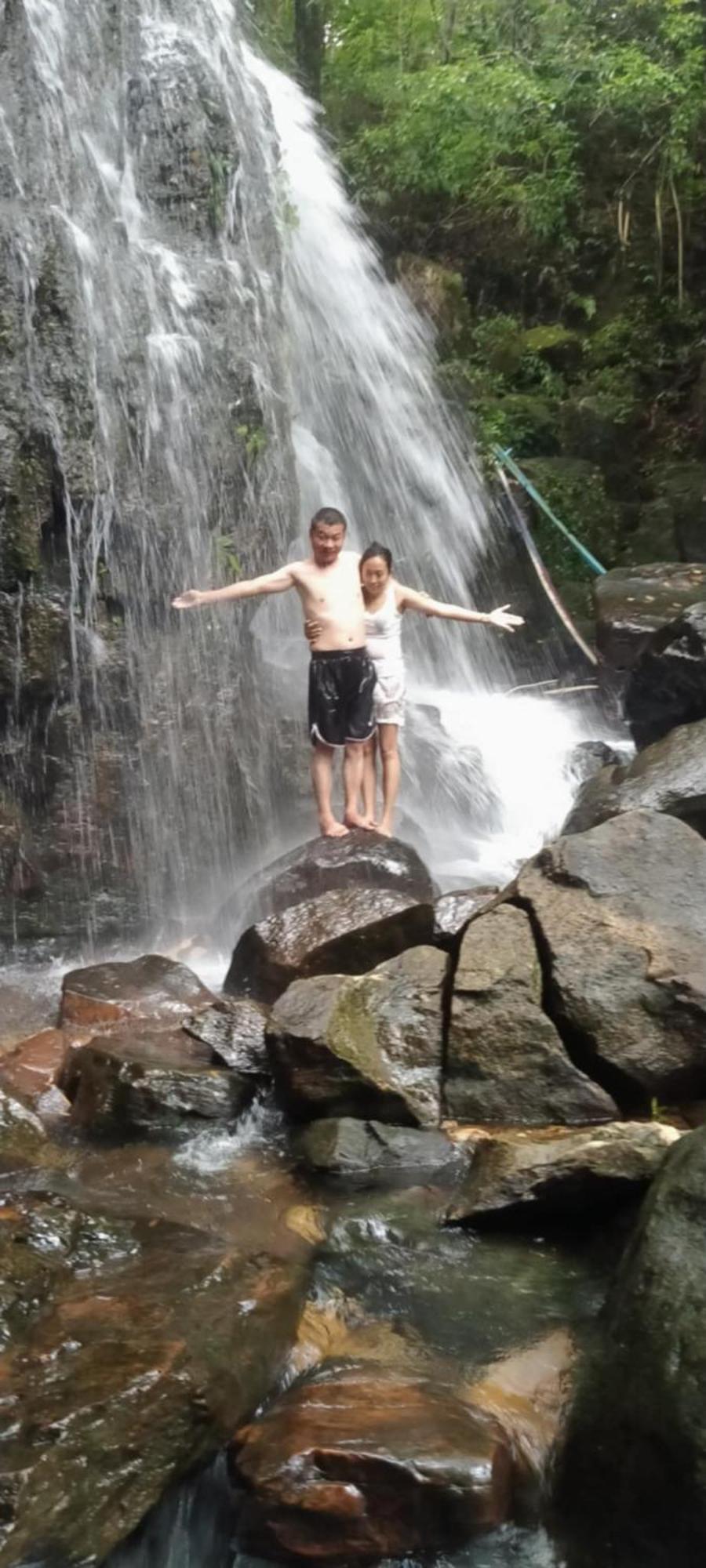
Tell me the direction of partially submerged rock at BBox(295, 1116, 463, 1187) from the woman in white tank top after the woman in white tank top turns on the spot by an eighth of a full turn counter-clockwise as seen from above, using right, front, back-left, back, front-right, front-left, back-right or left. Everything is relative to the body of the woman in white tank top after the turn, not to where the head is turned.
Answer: front-right

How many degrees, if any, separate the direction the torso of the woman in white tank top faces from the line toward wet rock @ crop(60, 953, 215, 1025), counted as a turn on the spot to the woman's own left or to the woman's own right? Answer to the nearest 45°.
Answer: approximately 45° to the woman's own right

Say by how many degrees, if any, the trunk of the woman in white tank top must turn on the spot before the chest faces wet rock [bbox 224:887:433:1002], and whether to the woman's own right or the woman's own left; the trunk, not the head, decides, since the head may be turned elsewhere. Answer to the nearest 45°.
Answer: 0° — they already face it

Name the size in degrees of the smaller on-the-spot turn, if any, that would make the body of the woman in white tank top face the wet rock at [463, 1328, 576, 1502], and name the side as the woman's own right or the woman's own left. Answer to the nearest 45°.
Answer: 0° — they already face it

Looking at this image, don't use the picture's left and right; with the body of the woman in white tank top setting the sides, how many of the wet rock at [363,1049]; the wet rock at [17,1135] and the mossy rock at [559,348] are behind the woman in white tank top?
1

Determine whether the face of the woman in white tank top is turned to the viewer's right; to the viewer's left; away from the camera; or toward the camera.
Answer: toward the camera

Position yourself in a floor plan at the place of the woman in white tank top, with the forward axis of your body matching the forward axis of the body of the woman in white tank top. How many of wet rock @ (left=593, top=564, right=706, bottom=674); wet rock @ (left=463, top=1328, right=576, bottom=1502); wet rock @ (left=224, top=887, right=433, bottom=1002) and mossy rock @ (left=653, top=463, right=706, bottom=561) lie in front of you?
2

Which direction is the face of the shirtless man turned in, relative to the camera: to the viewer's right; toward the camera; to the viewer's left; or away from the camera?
toward the camera

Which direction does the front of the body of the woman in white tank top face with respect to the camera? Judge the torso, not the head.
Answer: toward the camera

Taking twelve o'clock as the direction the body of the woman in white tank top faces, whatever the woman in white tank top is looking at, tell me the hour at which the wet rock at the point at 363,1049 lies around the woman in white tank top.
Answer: The wet rock is roughly at 12 o'clock from the woman in white tank top.
